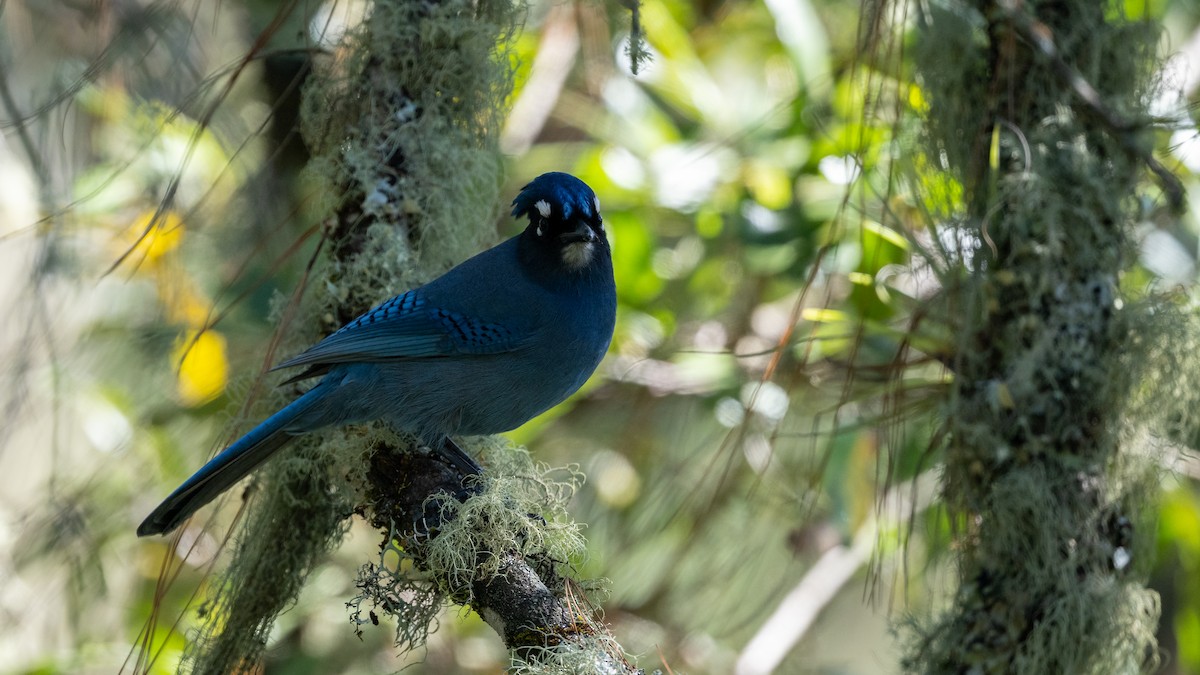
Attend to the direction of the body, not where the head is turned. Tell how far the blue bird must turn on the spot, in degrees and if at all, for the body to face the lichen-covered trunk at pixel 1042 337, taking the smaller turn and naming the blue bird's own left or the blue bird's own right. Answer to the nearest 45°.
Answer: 0° — it already faces it

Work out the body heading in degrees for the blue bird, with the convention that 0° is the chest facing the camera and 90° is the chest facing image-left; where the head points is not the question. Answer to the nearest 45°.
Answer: approximately 270°

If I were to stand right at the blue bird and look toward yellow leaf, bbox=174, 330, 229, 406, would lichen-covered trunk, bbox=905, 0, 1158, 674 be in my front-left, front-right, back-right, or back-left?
back-right

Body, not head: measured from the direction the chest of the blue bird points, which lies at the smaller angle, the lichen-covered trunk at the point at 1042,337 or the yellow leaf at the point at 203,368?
the lichen-covered trunk
